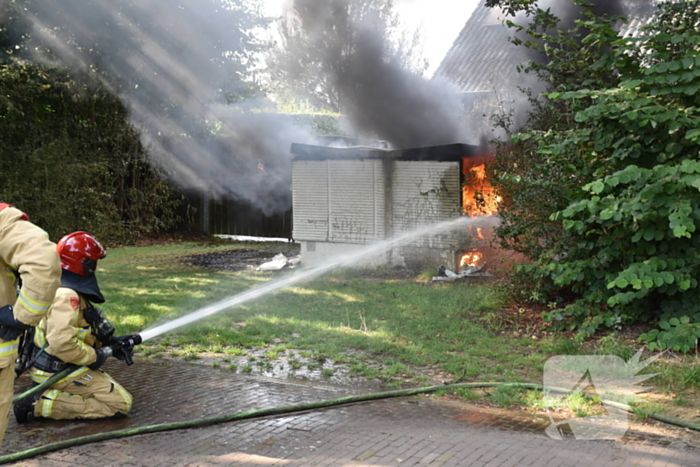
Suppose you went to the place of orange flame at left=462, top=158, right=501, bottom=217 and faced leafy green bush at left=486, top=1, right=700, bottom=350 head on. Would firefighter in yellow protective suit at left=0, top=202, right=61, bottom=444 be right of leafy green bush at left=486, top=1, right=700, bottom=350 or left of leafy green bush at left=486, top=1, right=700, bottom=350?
right

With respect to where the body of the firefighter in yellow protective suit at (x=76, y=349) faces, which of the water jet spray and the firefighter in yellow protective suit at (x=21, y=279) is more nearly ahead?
the water jet spray

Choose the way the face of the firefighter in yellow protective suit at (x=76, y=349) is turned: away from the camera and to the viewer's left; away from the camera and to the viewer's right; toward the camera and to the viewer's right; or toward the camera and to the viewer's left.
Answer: away from the camera and to the viewer's right

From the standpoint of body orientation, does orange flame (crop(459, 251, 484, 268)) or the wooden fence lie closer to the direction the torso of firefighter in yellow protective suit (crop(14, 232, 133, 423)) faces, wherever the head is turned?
the orange flame

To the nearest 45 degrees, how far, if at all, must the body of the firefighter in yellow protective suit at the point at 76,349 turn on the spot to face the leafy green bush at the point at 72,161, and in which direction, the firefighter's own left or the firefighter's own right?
approximately 90° to the firefighter's own left

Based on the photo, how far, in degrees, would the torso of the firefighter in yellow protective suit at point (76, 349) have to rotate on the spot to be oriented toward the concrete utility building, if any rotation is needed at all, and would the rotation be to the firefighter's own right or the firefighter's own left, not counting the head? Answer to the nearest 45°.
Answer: approximately 45° to the firefighter's own left

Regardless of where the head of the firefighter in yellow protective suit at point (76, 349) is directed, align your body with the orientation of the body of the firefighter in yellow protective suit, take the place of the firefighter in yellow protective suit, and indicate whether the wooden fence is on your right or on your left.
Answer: on your left

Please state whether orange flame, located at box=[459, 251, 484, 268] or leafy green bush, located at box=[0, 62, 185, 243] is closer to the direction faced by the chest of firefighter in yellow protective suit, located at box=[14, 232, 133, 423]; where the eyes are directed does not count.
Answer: the orange flame

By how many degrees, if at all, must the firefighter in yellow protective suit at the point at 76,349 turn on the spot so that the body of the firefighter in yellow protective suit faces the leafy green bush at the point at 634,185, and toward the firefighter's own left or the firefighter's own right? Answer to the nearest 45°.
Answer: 0° — they already face it

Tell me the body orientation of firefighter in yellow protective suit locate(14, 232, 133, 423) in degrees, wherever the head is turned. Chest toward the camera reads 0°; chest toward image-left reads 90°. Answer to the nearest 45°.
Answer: approximately 270°

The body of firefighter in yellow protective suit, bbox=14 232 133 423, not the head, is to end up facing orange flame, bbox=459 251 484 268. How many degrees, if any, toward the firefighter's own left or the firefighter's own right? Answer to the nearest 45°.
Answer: approximately 45° to the firefighter's own left

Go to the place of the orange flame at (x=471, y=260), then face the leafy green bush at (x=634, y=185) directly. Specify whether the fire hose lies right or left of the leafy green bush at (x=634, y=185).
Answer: right
